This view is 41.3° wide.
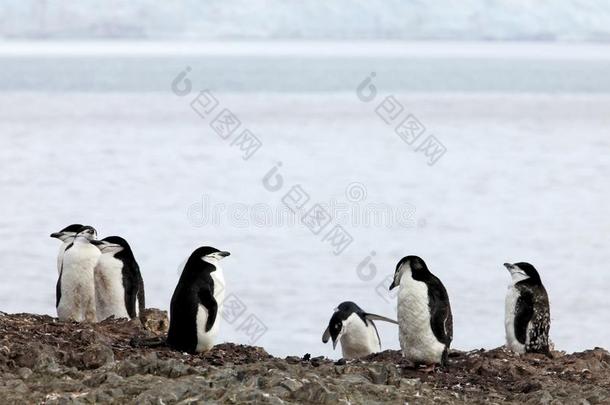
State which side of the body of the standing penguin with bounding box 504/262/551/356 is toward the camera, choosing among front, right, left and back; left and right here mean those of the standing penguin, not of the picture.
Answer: left

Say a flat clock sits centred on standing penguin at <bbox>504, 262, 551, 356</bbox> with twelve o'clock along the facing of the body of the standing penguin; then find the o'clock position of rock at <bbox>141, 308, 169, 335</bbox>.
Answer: The rock is roughly at 12 o'clock from the standing penguin.

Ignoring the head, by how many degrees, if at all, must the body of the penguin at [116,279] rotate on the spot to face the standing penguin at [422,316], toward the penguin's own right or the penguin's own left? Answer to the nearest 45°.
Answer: approximately 90° to the penguin's own left

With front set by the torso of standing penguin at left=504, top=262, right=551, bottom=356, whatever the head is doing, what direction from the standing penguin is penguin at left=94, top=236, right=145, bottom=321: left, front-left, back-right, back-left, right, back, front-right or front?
front

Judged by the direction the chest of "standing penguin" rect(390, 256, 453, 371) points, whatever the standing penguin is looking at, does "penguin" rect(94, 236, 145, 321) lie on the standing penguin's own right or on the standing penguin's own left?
on the standing penguin's own right

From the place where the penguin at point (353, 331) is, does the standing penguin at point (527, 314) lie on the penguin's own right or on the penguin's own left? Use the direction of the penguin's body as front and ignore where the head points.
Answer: on the penguin's own left

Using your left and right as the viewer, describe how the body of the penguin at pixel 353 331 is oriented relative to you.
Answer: facing the viewer and to the left of the viewer

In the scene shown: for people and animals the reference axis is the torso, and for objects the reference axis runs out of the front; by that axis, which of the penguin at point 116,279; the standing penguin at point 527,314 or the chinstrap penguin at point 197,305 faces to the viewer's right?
the chinstrap penguin

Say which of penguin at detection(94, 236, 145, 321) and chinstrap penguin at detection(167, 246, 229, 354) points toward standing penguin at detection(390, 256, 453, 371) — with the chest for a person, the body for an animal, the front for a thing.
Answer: the chinstrap penguin

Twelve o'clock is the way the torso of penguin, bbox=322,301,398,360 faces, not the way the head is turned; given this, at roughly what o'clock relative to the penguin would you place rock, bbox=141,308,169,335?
The rock is roughly at 1 o'clock from the penguin.

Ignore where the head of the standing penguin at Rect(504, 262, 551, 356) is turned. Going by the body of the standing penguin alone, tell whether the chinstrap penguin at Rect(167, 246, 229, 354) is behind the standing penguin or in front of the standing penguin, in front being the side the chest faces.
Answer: in front

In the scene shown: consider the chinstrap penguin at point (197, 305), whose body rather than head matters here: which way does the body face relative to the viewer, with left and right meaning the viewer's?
facing to the right of the viewer

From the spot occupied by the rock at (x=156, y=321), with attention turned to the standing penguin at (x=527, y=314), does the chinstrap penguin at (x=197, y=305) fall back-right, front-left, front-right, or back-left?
front-right
